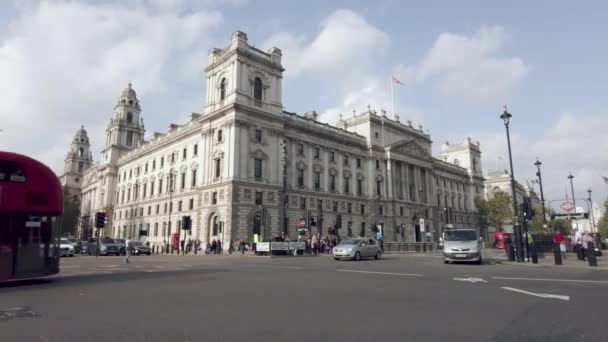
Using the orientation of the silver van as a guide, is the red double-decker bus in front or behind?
in front

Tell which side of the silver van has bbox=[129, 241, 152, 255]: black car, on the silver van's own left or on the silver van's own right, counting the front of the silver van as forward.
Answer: on the silver van's own right

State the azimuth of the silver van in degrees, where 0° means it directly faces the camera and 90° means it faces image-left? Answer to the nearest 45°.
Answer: approximately 0°

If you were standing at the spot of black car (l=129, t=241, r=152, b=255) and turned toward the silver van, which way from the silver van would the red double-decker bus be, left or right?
right

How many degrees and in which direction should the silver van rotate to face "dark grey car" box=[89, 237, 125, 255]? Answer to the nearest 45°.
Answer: approximately 90° to its right
